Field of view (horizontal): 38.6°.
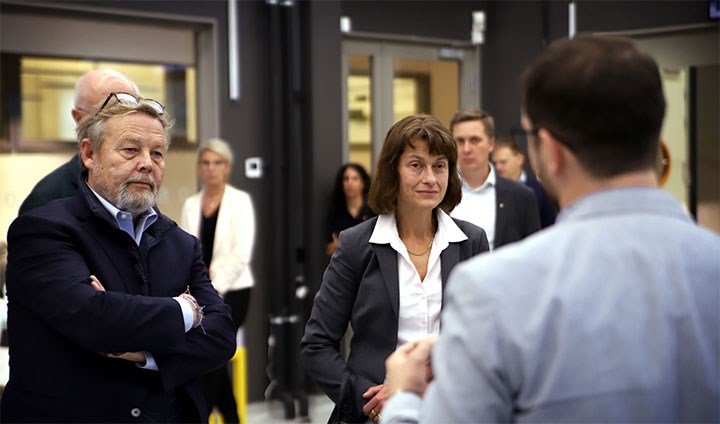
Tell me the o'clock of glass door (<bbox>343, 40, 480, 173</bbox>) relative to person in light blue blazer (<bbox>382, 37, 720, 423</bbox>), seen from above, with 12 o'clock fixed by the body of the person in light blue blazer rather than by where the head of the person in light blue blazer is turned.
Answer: The glass door is roughly at 1 o'clock from the person in light blue blazer.

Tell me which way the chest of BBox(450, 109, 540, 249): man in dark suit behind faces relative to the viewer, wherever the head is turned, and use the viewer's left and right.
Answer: facing the viewer and to the left of the viewer

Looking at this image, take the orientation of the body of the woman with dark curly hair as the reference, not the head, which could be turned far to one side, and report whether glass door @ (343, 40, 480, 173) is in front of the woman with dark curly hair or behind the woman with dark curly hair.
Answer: behind

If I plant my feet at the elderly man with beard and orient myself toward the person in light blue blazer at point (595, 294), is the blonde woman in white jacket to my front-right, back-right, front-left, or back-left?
back-left

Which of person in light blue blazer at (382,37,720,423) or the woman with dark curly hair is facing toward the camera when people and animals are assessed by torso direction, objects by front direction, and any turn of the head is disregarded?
the woman with dark curly hair

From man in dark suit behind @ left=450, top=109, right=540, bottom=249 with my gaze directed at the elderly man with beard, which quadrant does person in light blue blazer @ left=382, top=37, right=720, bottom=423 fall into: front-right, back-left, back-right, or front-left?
front-left

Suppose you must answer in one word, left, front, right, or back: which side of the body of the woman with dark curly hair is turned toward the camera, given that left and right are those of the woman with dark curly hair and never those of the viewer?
front

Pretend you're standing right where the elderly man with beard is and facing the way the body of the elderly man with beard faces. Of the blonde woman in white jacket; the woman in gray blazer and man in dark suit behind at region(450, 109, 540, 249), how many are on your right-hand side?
0

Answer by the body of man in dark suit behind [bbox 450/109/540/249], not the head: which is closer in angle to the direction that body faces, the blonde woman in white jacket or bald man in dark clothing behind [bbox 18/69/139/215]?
the bald man in dark clothing behind

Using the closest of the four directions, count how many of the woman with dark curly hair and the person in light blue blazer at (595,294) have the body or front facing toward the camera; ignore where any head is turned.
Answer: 1

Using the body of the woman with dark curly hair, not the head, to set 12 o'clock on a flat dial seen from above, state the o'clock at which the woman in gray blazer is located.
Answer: The woman in gray blazer is roughly at 12 o'clock from the woman with dark curly hair.

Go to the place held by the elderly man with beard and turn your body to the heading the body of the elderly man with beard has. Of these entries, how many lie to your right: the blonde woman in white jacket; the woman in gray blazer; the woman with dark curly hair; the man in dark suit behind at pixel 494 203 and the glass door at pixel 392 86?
0

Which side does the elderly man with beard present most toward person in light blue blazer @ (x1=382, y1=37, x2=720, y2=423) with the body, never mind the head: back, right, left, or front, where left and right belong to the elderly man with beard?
front

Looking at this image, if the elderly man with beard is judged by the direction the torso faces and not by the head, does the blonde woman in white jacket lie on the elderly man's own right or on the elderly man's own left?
on the elderly man's own left

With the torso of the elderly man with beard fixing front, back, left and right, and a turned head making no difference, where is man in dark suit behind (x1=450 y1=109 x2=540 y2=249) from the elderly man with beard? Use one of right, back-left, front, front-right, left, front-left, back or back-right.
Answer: left

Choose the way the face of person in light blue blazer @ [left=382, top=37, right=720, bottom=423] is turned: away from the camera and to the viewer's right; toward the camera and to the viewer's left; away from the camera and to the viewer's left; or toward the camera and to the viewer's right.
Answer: away from the camera and to the viewer's left

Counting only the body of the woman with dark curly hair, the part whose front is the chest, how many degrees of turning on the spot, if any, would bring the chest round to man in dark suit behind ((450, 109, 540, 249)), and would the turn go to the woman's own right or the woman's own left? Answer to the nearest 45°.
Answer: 0° — they already face them

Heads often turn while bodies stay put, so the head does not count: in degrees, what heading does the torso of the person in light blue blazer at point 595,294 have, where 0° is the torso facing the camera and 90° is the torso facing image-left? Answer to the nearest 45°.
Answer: approximately 135°
